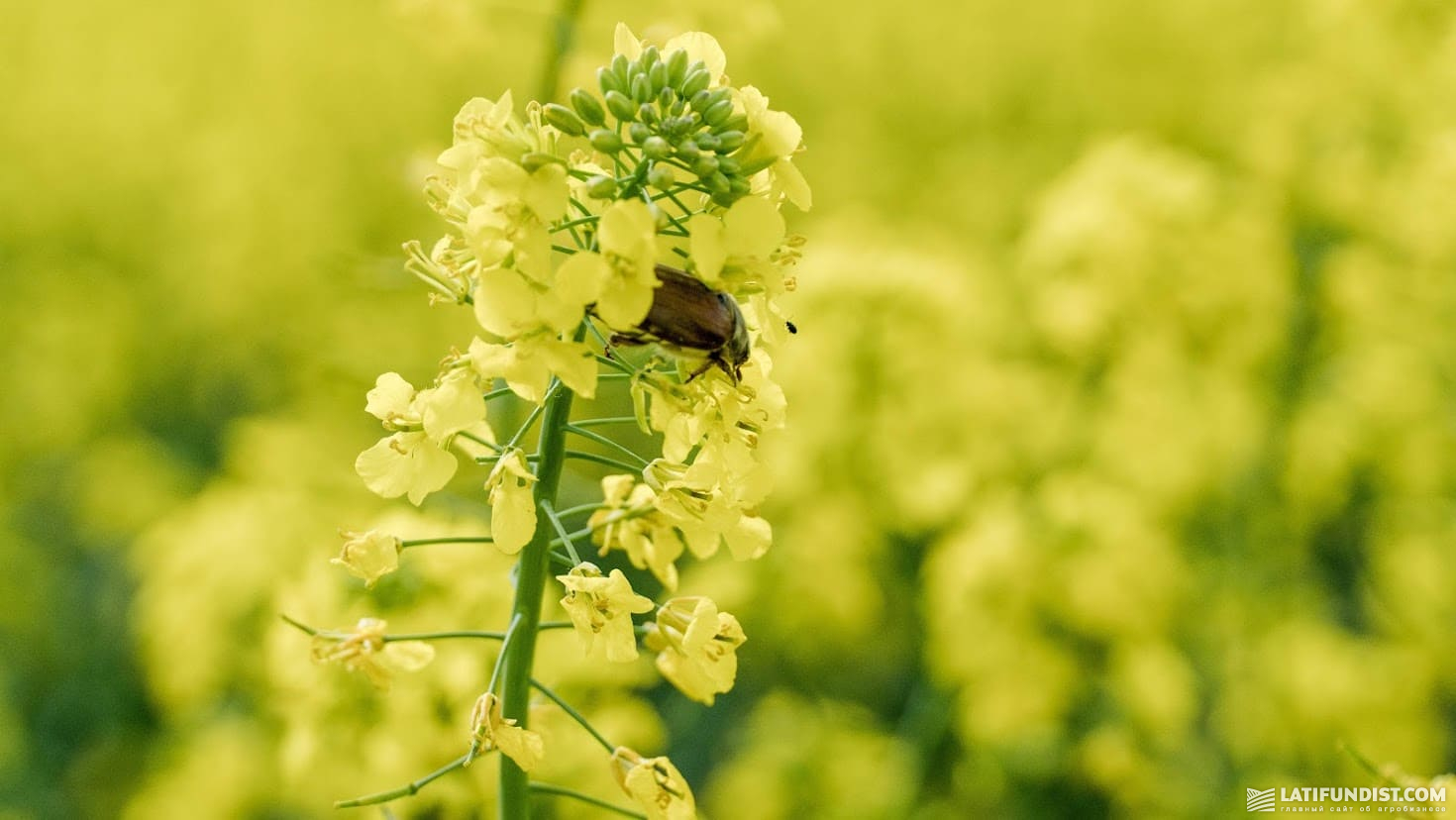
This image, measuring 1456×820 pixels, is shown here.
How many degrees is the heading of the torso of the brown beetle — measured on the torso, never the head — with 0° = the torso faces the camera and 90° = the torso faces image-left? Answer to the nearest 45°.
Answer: approximately 270°
